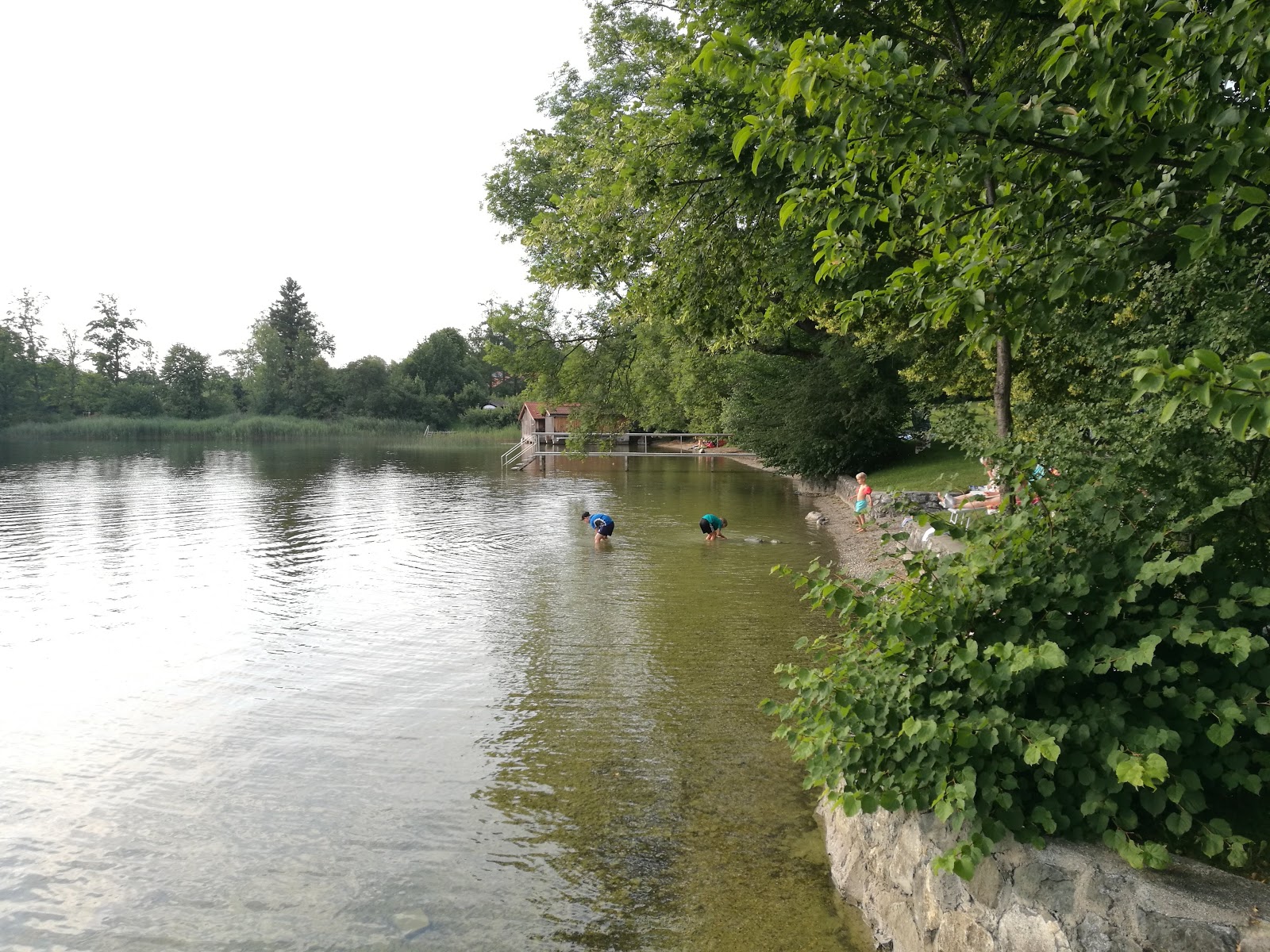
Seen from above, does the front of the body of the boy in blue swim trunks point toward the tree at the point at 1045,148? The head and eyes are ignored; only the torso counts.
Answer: no

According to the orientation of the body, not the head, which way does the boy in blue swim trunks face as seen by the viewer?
to the viewer's left

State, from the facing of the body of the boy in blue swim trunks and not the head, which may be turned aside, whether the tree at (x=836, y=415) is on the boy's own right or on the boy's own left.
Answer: on the boy's own right

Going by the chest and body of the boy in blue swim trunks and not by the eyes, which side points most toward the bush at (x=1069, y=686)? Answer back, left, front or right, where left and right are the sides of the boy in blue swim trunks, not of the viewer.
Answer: left

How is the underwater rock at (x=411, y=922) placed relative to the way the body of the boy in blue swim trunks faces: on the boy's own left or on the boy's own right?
on the boy's own left

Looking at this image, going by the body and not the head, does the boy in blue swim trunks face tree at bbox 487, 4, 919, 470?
no

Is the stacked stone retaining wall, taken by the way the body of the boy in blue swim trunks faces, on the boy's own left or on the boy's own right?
on the boy's own left
